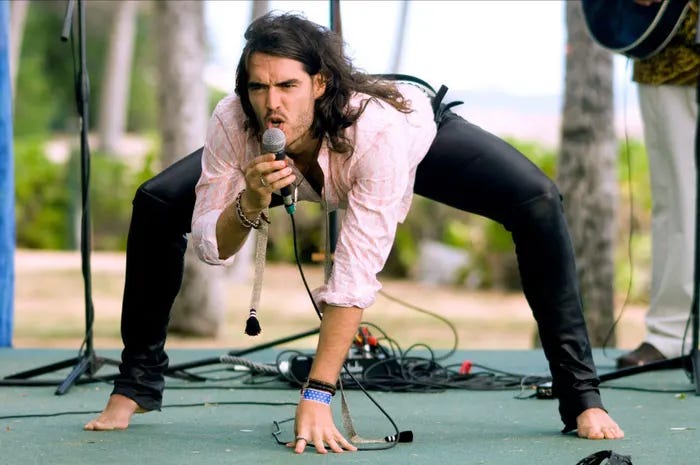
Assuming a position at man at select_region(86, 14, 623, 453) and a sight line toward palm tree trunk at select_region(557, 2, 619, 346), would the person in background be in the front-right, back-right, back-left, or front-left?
front-right

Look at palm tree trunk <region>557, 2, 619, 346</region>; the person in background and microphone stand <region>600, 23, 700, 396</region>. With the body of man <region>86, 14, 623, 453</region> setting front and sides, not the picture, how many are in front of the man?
0

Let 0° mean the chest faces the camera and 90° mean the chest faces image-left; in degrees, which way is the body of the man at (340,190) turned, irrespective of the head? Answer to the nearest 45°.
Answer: approximately 45°

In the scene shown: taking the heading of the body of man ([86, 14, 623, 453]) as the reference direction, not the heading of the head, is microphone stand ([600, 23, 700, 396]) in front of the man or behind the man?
behind

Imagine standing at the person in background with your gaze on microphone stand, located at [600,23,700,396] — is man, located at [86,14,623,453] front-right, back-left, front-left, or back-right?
front-right

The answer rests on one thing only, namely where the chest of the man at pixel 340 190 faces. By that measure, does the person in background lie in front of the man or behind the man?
behind

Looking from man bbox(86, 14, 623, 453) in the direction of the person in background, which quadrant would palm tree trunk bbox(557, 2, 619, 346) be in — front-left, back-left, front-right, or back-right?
front-left

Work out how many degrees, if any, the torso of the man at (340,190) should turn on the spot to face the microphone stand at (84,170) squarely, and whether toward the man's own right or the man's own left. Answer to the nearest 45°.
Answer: approximately 90° to the man's own right
